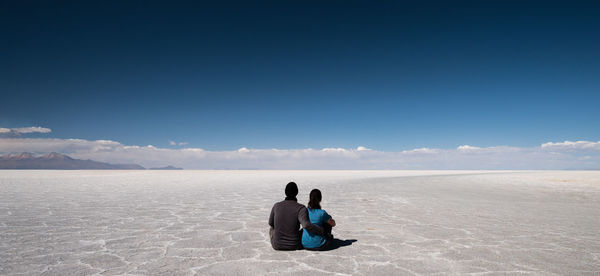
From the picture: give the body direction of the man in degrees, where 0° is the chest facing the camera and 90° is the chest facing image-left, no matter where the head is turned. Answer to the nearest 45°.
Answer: approximately 180°
